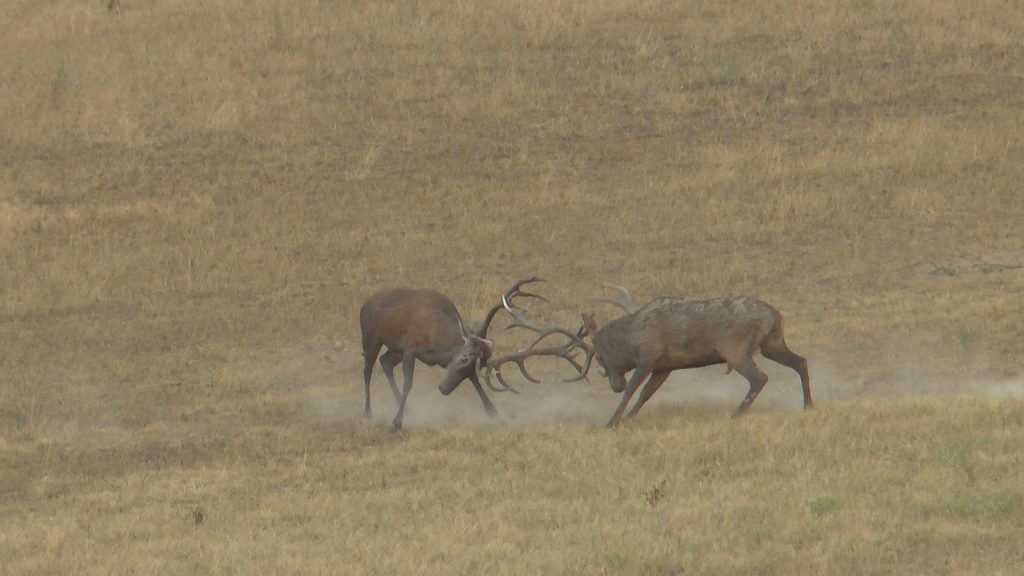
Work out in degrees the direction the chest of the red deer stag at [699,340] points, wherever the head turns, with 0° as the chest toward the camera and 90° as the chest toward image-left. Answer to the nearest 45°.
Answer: approximately 90°
